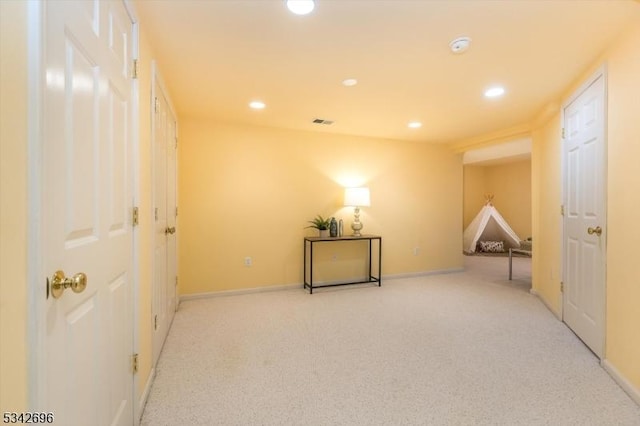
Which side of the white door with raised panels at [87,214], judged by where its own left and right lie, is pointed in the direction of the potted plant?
left

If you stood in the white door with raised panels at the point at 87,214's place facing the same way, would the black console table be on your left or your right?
on your left

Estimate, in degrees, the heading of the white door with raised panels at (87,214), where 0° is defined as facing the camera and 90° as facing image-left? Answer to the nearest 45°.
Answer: approximately 315°

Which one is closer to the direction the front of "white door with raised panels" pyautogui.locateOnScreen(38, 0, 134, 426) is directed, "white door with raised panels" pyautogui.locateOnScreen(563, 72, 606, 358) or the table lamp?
the white door with raised panels

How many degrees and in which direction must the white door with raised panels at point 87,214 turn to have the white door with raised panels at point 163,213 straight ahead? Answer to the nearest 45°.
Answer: approximately 135° to its left

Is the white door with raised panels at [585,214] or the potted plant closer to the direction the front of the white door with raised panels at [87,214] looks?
the white door with raised panels

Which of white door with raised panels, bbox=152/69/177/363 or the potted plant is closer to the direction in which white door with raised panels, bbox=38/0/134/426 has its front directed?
the potted plant

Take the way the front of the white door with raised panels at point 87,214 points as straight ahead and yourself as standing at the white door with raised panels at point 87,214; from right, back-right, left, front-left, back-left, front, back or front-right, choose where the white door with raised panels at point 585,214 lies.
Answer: front-left

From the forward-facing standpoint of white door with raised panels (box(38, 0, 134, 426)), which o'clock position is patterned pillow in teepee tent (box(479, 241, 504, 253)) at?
The patterned pillow in teepee tent is roughly at 10 o'clock from the white door with raised panels.

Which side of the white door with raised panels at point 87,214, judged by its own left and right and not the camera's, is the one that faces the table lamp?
left

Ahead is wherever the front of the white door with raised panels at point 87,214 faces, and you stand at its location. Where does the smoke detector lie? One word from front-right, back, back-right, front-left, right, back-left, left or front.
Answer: front-left

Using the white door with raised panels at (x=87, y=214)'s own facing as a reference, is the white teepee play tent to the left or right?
on its left
